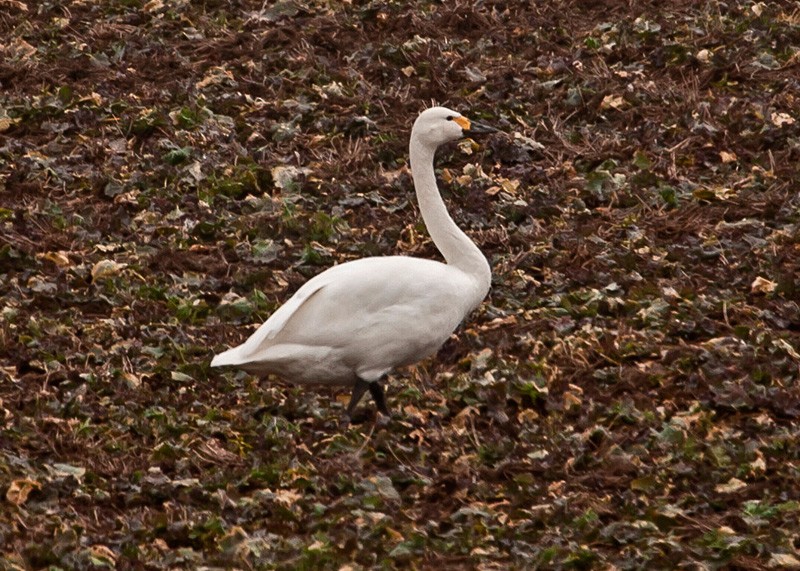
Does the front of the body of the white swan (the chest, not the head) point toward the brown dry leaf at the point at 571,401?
yes

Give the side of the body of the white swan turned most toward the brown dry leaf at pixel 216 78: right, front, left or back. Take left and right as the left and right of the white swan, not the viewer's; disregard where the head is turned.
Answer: left

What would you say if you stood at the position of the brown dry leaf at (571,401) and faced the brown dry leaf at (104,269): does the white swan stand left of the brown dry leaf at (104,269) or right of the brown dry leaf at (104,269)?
left

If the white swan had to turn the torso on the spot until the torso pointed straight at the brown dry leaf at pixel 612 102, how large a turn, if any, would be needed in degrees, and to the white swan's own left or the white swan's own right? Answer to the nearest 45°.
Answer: approximately 45° to the white swan's own left

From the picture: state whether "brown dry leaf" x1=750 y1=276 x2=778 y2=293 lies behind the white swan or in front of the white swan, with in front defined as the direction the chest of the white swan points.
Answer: in front

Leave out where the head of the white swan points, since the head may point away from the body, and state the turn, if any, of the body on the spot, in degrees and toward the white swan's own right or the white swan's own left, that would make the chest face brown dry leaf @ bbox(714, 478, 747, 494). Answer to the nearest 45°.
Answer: approximately 45° to the white swan's own right

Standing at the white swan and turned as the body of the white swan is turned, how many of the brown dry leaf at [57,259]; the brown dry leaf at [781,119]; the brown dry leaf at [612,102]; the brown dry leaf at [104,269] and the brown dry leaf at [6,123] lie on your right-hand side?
0

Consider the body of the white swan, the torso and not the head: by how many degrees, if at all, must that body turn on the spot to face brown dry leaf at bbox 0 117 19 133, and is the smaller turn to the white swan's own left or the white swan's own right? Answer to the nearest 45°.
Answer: approximately 135° to the white swan's own left

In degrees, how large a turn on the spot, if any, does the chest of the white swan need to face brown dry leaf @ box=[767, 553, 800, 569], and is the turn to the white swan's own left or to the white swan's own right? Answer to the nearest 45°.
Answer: approximately 45° to the white swan's own right

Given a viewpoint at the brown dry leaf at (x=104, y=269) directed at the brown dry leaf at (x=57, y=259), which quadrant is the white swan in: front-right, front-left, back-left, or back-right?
back-left

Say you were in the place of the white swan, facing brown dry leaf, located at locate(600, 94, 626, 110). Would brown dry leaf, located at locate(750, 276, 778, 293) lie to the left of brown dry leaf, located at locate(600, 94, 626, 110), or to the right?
right

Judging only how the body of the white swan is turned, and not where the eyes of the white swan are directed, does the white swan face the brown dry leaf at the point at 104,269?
no

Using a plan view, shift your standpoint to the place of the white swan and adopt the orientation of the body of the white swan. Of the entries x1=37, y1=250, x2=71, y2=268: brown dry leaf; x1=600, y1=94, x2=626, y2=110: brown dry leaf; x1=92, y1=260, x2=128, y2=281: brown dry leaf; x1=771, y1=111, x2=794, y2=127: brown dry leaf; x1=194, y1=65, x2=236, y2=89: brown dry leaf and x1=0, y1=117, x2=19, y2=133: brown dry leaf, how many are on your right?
0

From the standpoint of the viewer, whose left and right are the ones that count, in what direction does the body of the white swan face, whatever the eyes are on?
facing to the right of the viewer
